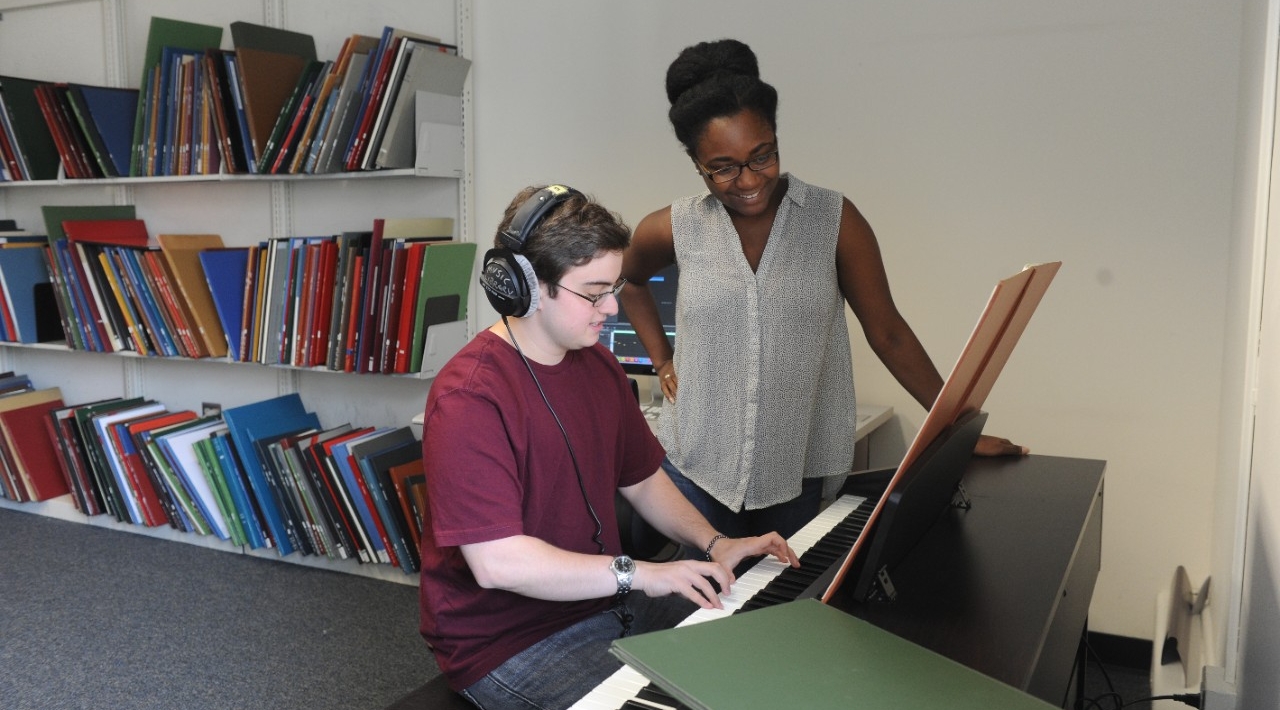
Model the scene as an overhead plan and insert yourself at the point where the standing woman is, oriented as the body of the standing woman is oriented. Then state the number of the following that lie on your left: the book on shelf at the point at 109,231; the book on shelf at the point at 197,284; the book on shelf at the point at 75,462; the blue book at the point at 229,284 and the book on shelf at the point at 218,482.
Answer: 0

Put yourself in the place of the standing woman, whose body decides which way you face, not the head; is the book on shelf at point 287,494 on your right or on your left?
on your right

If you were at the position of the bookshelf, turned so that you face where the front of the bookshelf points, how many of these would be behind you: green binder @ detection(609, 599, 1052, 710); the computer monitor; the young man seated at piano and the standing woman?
0

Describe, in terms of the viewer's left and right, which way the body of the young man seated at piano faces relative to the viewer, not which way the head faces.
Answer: facing the viewer and to the right of the viewer

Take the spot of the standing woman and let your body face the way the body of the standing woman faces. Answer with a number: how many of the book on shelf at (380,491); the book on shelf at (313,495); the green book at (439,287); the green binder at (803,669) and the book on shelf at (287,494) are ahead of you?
1

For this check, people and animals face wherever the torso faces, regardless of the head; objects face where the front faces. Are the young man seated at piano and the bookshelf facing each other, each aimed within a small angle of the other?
no

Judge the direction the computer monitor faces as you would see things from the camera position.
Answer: facing the viewer

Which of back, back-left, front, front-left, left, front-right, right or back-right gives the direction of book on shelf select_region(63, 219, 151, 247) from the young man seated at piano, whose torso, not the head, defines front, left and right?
back

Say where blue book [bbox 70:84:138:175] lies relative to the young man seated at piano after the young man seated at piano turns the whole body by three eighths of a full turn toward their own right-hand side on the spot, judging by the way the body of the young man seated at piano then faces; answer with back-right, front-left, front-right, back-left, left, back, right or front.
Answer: front-right

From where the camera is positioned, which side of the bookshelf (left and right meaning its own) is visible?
front

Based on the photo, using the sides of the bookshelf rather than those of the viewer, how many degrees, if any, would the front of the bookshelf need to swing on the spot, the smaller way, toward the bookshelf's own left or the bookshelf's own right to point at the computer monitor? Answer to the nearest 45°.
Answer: approximately 45° to the bookshelf's own left

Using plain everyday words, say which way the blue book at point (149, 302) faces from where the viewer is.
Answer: facing to the right of the viewer

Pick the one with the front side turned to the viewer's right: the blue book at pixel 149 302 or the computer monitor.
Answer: the blue book
